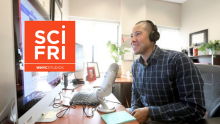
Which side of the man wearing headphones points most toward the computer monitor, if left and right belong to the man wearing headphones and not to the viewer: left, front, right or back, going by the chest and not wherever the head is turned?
front

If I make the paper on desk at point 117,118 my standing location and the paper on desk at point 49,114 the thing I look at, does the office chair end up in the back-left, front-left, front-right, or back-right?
back-right

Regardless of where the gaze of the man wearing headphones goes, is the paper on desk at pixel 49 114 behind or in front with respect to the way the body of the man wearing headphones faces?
in front

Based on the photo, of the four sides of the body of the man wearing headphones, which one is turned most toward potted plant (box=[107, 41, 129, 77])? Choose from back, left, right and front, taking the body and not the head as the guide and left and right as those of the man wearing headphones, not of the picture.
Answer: right

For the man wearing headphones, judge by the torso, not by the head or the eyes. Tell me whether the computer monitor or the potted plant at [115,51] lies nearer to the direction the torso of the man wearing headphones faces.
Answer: the computer monitor
